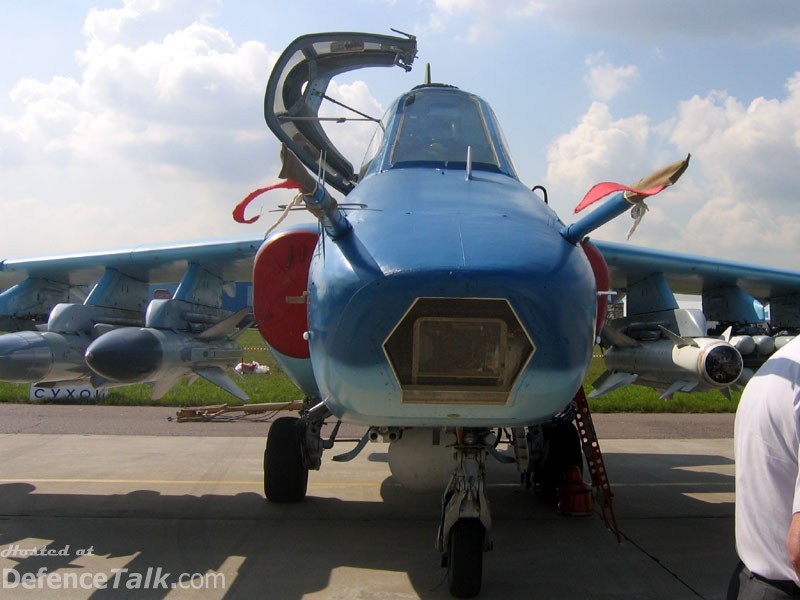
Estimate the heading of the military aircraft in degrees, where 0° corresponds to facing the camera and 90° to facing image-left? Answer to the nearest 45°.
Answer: approximately 0°

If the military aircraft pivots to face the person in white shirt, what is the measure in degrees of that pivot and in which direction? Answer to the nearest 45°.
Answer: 0° — it already faces them
